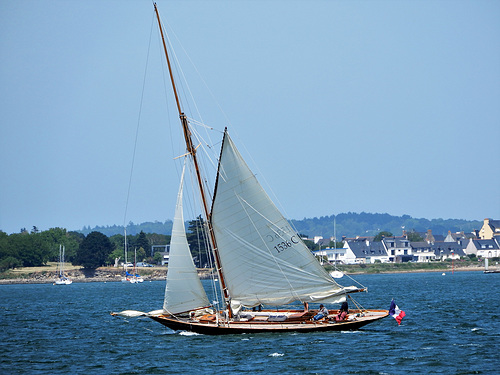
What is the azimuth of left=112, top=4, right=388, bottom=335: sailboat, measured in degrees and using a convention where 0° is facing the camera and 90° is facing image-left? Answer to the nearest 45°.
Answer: approximately 90°
